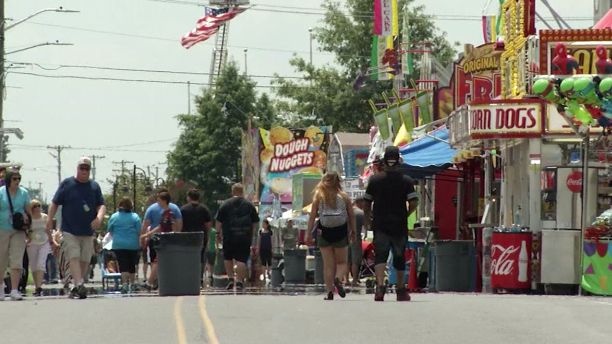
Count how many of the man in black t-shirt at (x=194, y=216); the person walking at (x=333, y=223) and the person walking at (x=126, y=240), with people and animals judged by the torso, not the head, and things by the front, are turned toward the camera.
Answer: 0

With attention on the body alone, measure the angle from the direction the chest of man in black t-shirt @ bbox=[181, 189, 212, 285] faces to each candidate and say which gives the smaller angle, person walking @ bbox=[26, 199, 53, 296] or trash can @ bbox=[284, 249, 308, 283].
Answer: the trash can

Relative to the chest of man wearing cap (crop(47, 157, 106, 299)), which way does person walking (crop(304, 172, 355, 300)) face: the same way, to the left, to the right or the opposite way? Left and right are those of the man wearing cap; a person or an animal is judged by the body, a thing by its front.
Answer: the opposite way

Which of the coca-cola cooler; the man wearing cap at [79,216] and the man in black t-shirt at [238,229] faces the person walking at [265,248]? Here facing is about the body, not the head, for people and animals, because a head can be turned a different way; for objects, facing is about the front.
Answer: the man in black t-shirt

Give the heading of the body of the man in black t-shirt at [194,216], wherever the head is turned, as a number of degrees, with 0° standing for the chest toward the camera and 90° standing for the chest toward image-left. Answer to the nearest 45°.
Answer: approximately 180°

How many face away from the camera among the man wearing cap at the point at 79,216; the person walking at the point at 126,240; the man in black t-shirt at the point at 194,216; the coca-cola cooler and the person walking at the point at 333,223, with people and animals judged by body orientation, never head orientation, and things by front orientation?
3

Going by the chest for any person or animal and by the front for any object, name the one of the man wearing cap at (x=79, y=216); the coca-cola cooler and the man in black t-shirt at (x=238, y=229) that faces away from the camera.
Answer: the man in black t-shirt

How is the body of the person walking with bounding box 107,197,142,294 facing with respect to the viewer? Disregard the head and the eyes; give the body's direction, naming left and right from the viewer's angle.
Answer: facing away from the viewer

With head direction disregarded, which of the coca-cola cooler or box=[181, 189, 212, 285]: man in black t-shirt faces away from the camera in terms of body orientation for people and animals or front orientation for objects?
the man in black t-shirt

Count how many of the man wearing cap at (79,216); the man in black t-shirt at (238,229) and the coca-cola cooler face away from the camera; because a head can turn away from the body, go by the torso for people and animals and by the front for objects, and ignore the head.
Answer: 1
